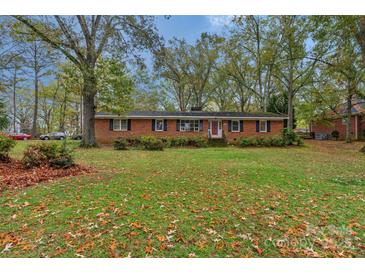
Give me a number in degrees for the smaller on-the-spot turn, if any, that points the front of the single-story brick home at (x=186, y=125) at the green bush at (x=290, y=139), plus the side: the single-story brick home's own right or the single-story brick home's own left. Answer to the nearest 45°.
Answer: approximately 90° to the single-story brick home's own left

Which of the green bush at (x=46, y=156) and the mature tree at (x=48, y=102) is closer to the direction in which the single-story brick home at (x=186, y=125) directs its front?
the green bush

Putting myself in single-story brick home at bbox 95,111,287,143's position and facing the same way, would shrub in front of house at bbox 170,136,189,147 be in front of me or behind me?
in front

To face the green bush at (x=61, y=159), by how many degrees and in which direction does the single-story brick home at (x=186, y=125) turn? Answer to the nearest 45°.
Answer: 0° — it already faces it

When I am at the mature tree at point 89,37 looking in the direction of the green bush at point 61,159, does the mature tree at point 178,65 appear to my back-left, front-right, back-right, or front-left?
back-left

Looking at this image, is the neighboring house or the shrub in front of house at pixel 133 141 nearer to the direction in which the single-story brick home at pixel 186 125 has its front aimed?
the shrub in front of house

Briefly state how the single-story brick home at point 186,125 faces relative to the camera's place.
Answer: facing the viewer

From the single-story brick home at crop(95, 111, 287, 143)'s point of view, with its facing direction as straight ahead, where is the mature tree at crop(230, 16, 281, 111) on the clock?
The mature tree is roughly at 8 o'clock from the single-story brick home.

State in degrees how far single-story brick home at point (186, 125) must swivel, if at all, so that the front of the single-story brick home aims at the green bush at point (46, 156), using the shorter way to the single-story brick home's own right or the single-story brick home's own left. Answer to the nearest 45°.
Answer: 0° — it already faces it

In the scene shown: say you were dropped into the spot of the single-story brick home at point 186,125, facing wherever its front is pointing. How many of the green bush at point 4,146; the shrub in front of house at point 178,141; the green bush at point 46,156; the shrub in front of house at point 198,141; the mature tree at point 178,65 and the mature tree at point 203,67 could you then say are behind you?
2

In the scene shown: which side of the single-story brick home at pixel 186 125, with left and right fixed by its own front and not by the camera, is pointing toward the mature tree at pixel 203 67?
back

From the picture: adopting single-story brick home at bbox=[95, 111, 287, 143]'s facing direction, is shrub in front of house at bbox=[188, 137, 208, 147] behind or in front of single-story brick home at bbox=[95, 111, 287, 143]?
in front

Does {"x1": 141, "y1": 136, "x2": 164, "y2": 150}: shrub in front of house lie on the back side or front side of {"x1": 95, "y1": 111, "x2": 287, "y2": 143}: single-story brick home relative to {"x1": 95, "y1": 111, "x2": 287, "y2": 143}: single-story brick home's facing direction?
on the front side
